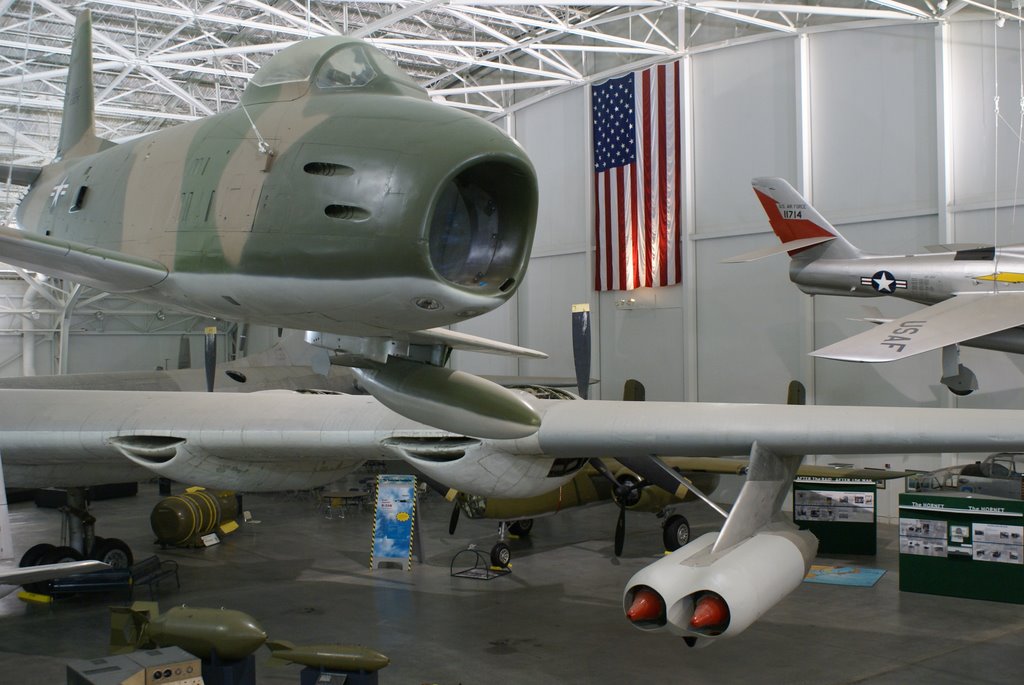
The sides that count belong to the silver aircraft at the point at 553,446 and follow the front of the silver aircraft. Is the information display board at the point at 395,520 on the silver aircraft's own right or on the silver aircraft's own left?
on the silver aircraft's own right

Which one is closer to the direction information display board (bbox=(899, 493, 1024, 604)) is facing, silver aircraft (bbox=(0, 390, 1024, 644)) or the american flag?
the silver aircraft

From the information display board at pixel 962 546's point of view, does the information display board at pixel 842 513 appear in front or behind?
behind

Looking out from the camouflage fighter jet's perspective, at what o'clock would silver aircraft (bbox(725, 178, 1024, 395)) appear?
The silver aircraft is roughly at 9 o'clock from the camouflage fighter jet.

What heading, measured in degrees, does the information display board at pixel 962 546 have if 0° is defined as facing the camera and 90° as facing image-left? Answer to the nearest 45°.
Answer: approximately 0°

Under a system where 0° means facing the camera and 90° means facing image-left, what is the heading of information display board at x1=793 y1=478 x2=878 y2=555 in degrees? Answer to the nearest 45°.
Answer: approximately 0°

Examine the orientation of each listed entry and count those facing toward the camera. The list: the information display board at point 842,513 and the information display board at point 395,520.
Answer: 2
